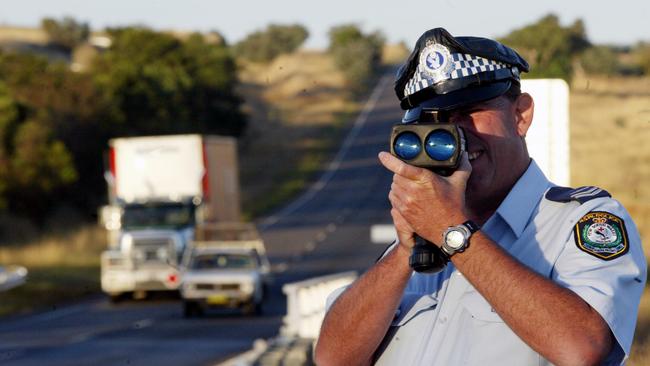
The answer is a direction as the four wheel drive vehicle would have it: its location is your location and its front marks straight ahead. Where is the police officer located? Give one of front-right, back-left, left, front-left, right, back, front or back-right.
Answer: front

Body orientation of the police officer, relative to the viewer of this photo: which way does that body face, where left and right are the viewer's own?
facing the viewer and to the left of the viewer

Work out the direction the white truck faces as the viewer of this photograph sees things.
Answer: facing the viewer

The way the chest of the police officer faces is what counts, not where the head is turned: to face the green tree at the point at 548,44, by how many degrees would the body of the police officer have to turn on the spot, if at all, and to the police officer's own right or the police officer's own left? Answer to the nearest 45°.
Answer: approximately 135° to the police officer's own right

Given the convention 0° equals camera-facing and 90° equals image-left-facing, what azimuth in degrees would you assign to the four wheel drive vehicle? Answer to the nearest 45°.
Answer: approximately 0°

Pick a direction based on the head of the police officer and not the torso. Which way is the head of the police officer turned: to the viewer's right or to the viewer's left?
to the viewer's left

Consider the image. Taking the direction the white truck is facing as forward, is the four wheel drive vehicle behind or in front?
in front
